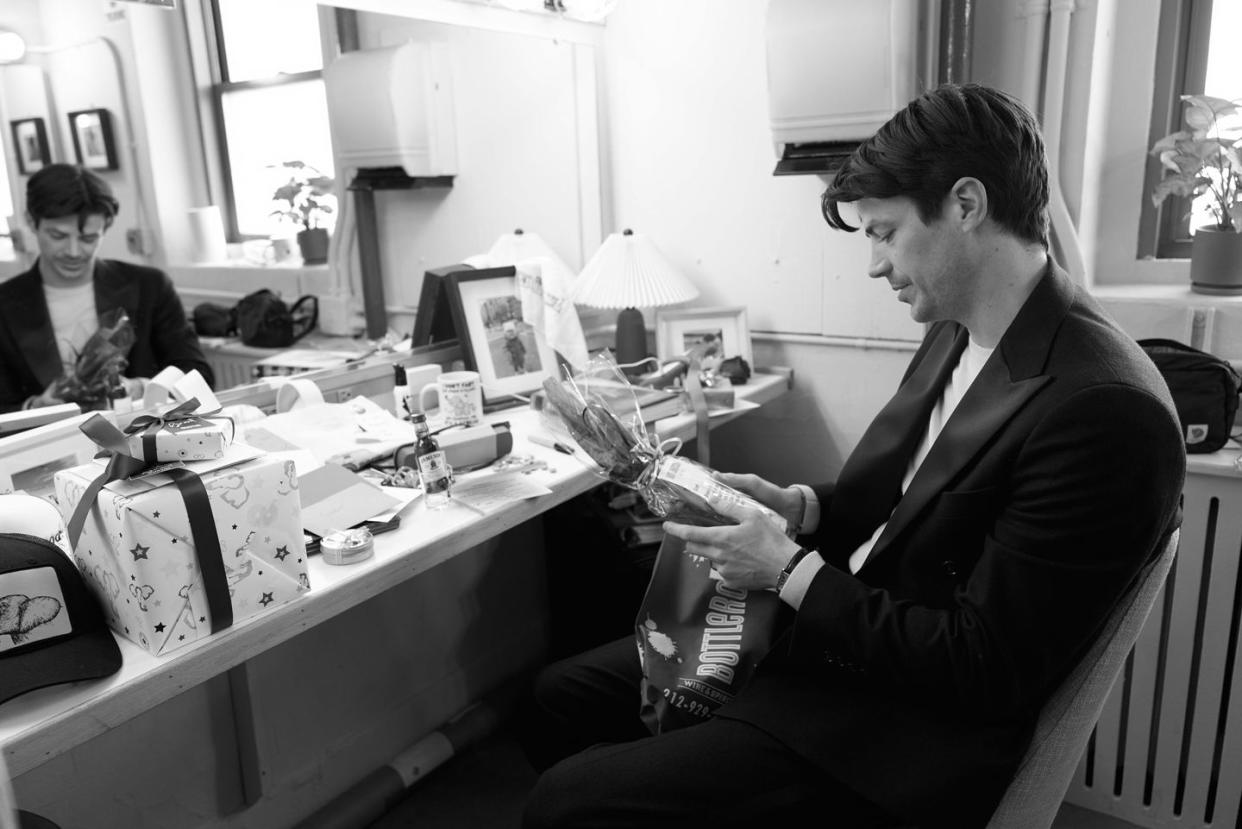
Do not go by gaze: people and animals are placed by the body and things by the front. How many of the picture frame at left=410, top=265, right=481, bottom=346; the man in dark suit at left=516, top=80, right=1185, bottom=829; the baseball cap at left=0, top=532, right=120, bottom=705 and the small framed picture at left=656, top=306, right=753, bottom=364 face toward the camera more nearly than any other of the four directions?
2

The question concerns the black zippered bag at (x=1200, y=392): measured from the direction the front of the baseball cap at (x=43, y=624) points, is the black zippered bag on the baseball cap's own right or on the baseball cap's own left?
on the baseball cap's own left

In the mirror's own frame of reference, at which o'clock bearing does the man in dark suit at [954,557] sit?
The man in dark suit is roughly at 1 o'clock from the mirror.

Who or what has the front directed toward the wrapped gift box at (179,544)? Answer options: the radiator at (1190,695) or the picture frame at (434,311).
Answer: the radiator

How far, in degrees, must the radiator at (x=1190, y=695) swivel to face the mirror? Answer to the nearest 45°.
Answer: approximately 45° to its right

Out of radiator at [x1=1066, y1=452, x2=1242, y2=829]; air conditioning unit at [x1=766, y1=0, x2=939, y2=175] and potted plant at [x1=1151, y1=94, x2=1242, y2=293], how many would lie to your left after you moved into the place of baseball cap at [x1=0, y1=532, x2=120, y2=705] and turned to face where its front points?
3

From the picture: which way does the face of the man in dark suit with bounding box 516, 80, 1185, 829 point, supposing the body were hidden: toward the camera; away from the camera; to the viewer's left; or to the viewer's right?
to the viewer's left

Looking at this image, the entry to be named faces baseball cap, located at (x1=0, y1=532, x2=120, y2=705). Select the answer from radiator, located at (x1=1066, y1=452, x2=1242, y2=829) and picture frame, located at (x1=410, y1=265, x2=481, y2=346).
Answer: the radiator

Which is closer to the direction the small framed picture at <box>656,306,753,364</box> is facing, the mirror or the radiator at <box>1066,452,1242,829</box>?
the radiator

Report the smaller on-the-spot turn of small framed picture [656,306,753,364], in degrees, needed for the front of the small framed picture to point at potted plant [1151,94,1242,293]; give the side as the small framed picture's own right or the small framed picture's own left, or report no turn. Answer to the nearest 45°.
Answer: approximately 90° to the small framed picture's own left
